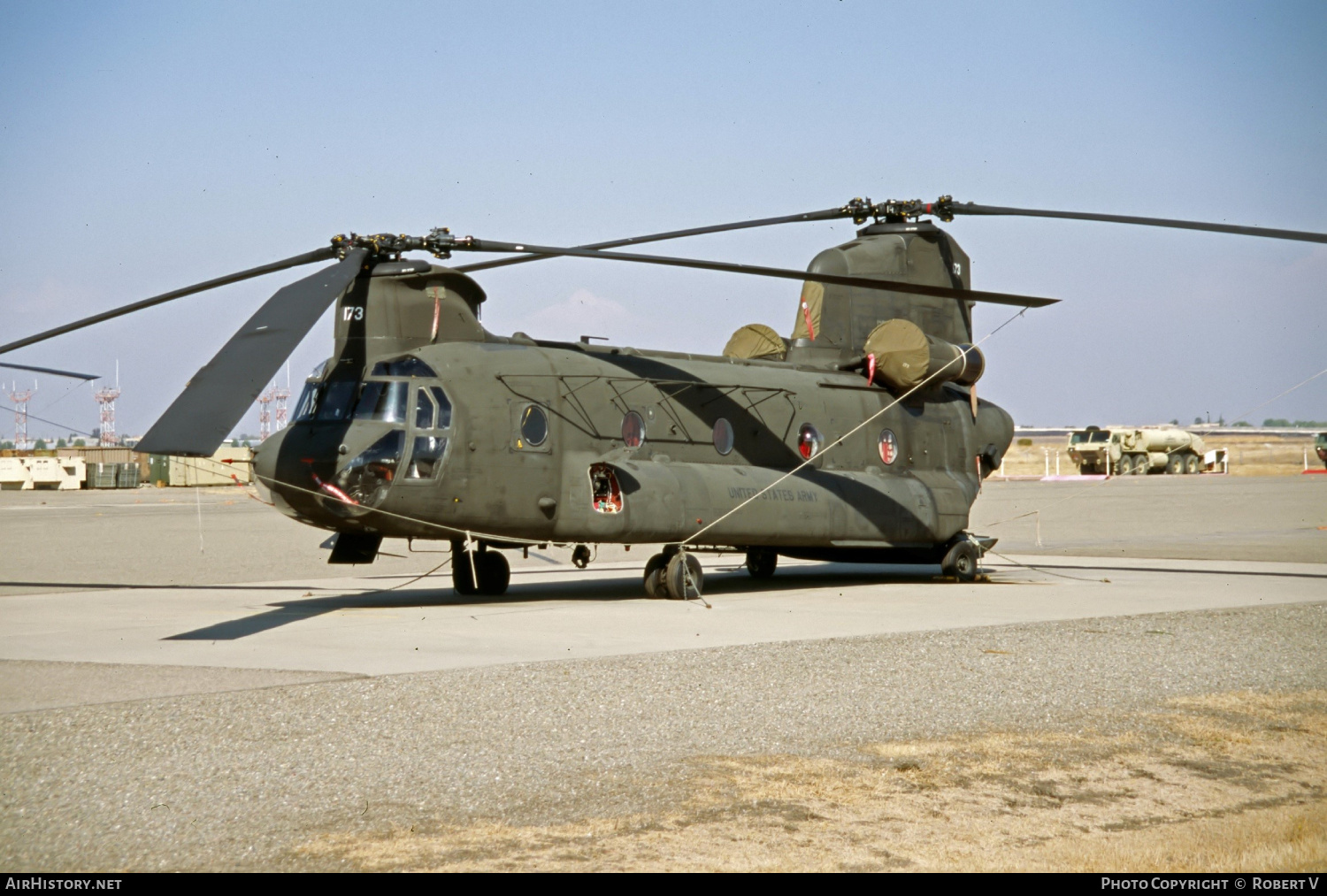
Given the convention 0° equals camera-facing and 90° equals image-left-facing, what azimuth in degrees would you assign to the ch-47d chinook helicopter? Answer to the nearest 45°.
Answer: approximately 45°
